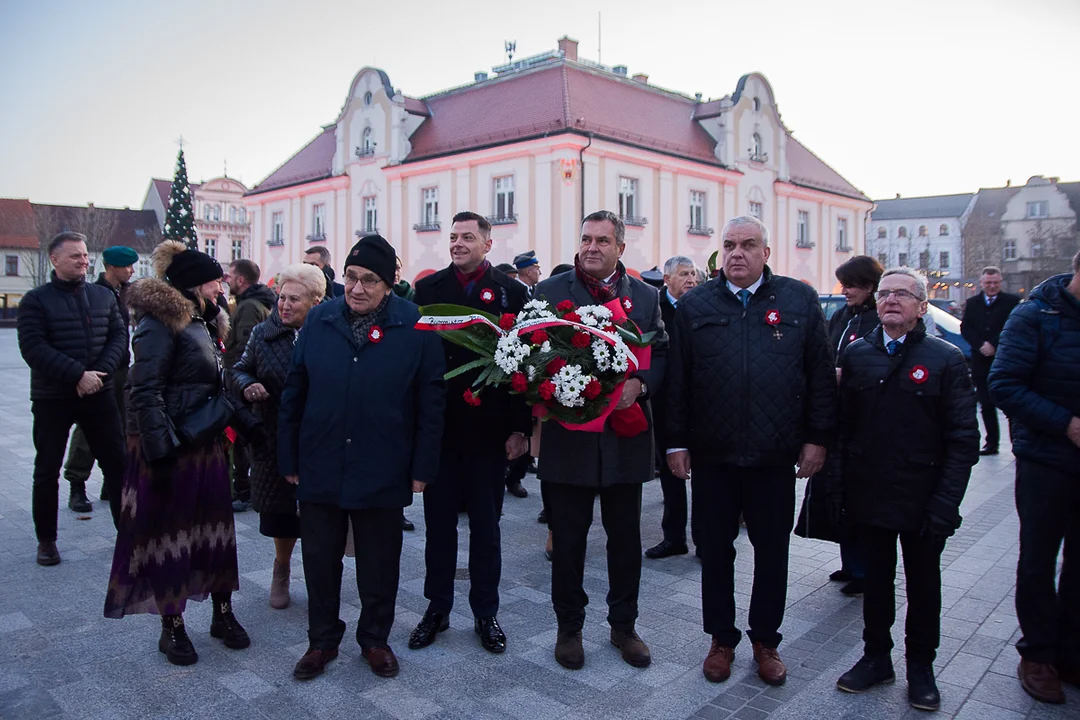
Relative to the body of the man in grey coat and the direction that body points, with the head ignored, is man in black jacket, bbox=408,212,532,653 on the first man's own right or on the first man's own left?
on the first man's own right

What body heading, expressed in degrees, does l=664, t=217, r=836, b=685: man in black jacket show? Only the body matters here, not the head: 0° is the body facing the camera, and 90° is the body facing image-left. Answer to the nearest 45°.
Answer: approximately 0°

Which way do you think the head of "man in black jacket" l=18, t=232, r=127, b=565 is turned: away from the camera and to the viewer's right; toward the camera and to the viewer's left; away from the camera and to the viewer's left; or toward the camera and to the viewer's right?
toward the camera and to the viewer's right

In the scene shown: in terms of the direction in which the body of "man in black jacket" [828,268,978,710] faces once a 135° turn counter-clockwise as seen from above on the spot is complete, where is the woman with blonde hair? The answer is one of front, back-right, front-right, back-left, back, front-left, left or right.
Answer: back

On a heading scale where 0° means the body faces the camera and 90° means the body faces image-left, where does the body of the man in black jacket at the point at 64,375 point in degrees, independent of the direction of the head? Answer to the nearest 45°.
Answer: approximately 315°

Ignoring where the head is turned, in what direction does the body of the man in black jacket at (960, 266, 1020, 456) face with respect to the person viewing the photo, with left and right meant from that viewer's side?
facing the viewer

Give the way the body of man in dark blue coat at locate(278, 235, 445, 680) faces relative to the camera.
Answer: toward the camera

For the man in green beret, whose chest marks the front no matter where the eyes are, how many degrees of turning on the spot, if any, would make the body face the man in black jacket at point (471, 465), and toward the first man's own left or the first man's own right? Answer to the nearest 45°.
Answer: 0° — they already face them

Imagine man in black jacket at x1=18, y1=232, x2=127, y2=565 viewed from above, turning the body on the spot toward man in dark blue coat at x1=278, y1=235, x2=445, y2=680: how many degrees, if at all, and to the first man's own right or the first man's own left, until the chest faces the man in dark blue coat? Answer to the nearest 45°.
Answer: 0° — they already face them

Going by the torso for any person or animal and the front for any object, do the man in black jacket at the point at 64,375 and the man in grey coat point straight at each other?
no

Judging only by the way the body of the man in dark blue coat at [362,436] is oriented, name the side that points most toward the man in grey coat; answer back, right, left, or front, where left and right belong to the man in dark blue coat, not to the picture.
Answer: left

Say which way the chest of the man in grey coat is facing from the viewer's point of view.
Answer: toward the camera

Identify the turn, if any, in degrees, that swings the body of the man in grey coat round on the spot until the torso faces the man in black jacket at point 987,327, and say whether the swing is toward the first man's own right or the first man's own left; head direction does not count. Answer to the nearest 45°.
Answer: approximately 135° to the first man's own left

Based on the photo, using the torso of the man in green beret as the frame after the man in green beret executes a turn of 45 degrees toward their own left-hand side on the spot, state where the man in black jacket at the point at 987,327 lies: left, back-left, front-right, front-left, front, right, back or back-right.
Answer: front

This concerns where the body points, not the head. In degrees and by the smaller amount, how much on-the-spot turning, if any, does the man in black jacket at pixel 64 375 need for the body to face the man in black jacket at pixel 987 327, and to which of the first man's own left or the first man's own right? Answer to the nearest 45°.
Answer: approximately 45° to the first man's own left

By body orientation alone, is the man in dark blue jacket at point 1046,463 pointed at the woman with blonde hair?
no

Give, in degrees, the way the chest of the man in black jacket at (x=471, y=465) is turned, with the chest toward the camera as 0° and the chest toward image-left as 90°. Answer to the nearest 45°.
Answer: approximately 0°

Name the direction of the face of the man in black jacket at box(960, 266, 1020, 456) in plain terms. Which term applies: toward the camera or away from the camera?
toward the camera
